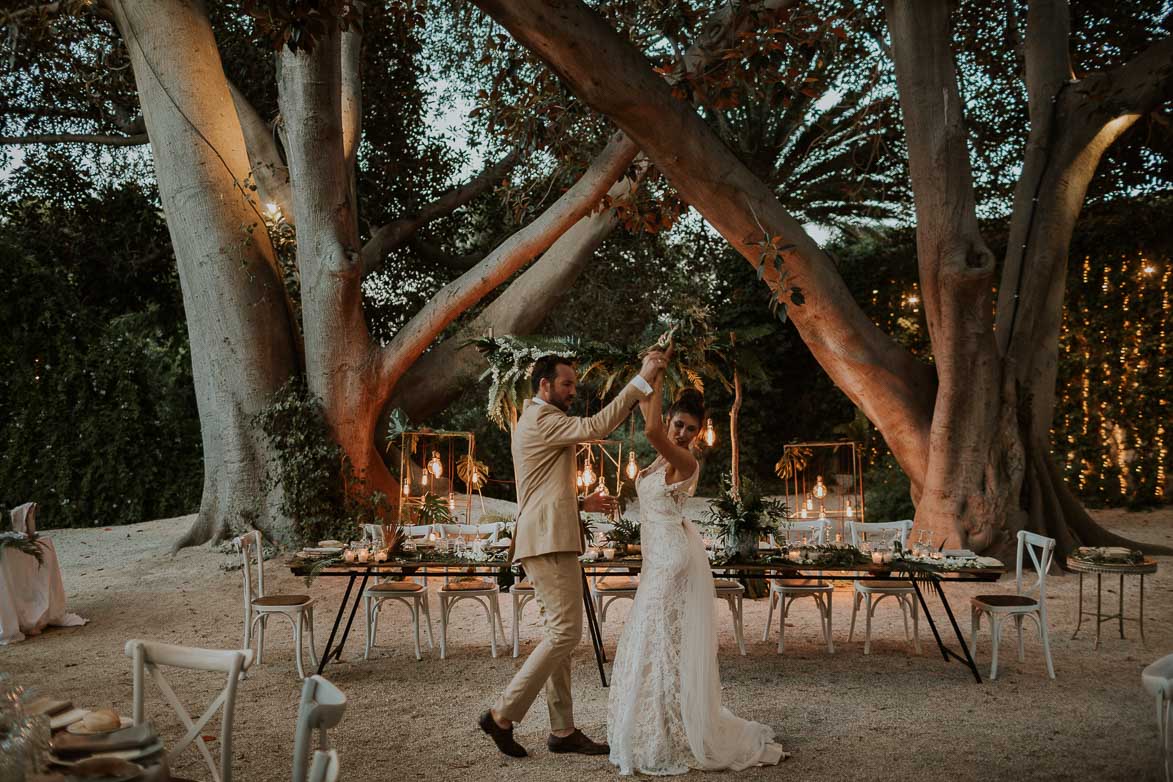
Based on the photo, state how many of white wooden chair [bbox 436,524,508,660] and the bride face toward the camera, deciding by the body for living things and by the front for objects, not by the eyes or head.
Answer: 1

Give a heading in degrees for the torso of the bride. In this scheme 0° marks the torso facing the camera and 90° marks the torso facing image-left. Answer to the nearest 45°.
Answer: approximately 90°

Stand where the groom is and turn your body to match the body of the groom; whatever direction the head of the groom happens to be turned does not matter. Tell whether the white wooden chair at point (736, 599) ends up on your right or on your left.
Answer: on your left

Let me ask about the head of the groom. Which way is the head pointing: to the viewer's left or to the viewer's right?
to the viewer's right

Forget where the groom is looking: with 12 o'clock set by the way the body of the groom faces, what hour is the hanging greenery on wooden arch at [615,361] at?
The hanging greenery on wooden arch is roughly at 9 o'clock from the groom.

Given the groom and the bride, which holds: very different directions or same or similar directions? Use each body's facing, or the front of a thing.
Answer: very different directions

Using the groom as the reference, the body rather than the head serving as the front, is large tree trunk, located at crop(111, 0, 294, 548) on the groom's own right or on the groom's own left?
on the groom's own left

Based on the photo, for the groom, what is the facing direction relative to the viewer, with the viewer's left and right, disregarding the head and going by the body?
facing to the right of the viewer
